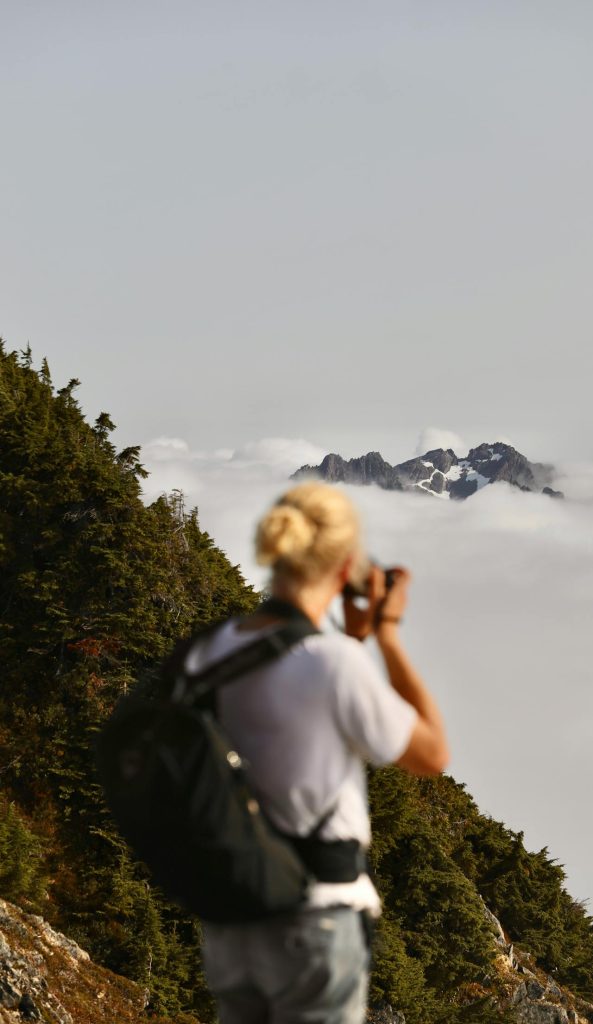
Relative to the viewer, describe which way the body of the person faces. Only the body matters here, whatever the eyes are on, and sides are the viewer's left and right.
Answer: facing away from the viewer and to the right of the viewer

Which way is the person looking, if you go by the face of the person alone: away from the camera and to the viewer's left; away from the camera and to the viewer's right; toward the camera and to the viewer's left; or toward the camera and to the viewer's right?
away from the camera and to the viewer's right
